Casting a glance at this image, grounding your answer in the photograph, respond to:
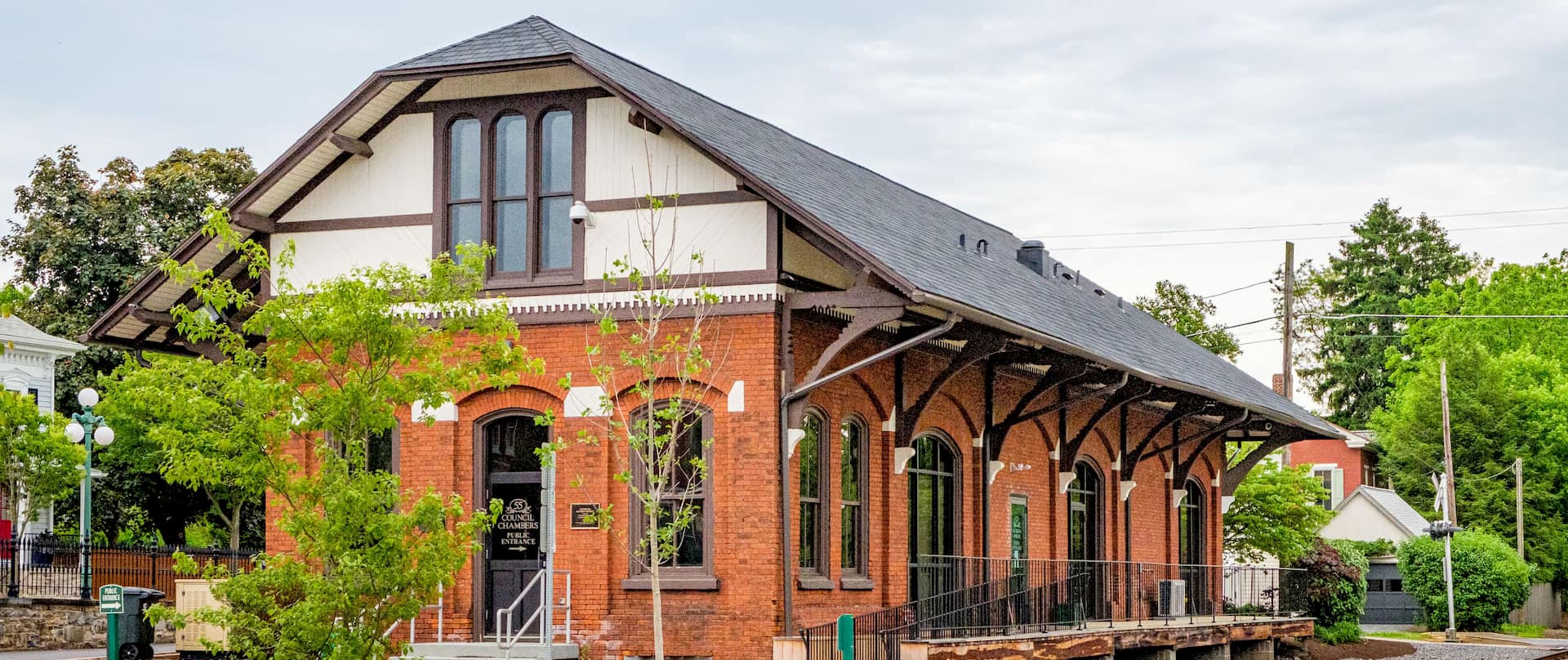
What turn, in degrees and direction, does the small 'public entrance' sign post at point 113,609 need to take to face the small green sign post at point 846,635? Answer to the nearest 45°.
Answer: approximately 45° to its left

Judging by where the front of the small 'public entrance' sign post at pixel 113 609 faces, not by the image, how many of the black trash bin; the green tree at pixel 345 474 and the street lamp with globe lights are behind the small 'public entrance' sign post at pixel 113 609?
2

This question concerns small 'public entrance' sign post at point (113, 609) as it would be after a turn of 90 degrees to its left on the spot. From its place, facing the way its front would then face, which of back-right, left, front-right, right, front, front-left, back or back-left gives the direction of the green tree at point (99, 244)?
left

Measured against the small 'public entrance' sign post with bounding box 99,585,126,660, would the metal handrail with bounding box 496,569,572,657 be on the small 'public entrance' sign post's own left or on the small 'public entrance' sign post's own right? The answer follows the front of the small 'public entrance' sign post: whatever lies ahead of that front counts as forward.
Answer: on the small 'public entrance' sign post's own left

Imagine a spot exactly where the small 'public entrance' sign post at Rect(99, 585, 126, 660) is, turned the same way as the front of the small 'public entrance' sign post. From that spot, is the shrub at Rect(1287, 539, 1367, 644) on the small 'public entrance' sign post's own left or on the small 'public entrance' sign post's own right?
on the small 'public entrance' sign post's own left

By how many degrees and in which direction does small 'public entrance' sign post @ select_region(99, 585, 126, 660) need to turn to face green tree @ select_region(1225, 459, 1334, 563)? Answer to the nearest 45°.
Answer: approximately 135° to its left

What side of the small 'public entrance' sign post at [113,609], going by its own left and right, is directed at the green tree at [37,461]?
back

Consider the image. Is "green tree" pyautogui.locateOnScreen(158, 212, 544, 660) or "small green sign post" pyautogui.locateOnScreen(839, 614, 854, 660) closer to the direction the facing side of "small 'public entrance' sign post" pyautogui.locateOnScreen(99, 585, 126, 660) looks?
the green tree

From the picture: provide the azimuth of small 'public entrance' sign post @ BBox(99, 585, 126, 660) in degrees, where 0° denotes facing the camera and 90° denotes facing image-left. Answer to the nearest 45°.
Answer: approximately 0°

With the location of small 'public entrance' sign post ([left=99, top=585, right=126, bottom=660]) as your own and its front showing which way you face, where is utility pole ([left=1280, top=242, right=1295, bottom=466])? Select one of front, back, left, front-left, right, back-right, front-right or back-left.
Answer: back-left
